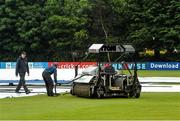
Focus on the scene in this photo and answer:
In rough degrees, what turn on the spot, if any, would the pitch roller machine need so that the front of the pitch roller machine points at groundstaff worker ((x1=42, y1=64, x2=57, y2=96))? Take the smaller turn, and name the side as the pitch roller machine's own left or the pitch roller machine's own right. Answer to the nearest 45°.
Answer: approximately 45° to the pitch roller machine's own right

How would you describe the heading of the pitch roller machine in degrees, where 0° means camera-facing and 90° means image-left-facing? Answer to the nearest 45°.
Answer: approximately 45°
